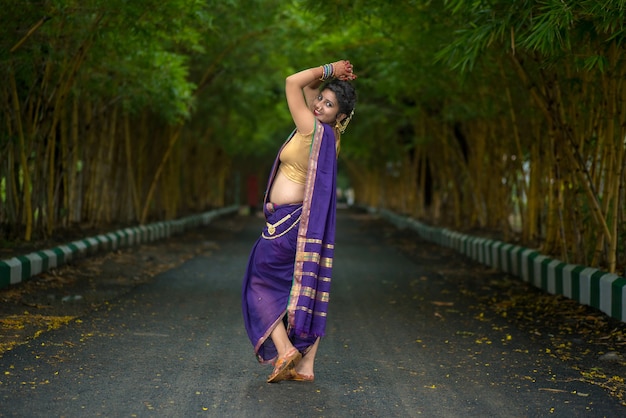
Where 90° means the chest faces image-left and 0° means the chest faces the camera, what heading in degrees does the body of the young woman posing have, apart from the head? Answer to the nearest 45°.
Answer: approximately 90°

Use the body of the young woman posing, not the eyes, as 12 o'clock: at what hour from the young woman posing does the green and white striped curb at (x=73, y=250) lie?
The green and white striped curb is roughly at 2 o'clock from the young woman posing.

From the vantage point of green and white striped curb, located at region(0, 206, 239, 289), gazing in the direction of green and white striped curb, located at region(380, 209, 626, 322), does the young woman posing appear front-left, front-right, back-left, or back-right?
front-right

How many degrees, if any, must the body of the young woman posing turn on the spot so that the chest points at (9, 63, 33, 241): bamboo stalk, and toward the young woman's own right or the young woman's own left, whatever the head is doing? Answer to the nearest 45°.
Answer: approximately 45° to the young woman's own right

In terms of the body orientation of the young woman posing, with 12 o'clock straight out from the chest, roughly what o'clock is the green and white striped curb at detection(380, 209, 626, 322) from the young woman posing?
The green and white striped curb is roughly at 4 o'clock from the young woman posing.

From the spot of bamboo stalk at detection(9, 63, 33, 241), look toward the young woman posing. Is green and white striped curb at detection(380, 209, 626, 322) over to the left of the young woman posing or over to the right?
left

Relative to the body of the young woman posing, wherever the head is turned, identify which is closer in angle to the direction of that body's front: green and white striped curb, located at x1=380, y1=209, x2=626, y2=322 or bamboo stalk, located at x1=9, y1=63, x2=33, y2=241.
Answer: the bamboo stalk
